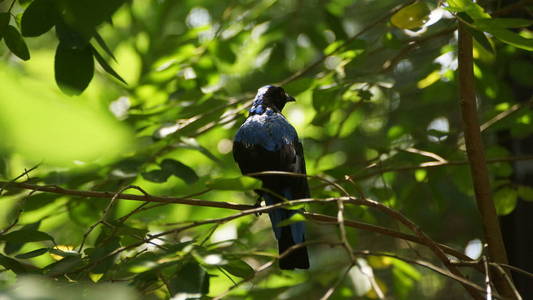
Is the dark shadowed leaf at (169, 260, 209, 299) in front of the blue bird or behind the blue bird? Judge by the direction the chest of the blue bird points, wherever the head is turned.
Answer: behind

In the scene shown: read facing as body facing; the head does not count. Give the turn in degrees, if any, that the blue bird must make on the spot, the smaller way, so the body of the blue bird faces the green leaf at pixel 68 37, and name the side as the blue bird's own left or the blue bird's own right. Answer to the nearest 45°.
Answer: approximately 135° to the blue bird's own left

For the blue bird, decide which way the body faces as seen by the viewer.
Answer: away from the camera

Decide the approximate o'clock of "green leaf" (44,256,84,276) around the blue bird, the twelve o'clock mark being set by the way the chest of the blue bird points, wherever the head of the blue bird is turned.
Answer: The green leaf is roughly at 7 o'clock from the blue bird.

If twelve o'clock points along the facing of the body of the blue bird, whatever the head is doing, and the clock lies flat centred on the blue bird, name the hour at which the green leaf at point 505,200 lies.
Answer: The green leaf is roughly at 3 o'clock from the blue bird.

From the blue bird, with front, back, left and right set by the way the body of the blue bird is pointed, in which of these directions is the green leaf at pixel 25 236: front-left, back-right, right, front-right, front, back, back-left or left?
back-left

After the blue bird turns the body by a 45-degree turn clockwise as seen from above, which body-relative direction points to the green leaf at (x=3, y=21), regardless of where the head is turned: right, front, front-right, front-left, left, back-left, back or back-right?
back

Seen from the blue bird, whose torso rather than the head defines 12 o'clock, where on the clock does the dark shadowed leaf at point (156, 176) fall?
The dark shadowed leaf is roughly at 8 o'clock from the blue bird.
